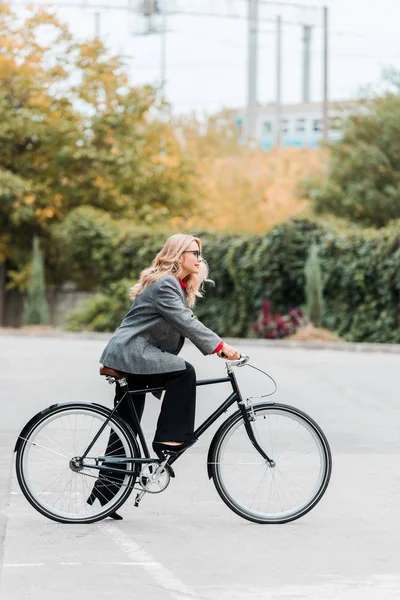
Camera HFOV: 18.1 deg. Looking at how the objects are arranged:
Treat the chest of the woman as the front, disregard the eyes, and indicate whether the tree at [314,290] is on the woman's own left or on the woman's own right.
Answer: on the woman's own left

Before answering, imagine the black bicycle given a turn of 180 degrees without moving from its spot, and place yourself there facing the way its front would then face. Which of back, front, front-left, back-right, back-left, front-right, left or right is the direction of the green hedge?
right

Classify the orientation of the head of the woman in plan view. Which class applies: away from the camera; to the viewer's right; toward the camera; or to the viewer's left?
to the viewer's right

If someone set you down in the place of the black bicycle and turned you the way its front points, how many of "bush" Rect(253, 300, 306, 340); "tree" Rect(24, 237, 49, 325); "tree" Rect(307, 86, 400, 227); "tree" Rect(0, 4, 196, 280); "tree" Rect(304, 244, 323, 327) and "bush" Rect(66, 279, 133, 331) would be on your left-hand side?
6

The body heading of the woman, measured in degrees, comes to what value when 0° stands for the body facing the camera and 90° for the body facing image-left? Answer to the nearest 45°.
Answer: approximately 270°

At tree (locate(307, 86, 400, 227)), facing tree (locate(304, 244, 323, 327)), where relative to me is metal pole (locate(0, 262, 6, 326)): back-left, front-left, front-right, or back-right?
front-right

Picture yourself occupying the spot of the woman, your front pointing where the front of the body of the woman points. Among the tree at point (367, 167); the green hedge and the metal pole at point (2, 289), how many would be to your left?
3

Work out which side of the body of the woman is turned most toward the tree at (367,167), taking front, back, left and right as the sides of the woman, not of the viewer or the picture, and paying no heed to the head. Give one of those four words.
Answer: left

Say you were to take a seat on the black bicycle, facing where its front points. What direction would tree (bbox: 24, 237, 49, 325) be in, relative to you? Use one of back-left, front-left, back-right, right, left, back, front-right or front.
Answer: left

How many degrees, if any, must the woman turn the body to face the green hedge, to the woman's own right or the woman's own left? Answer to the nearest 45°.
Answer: approximately 90° to the woman's own left

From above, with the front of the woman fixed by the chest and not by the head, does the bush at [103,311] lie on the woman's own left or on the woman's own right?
on the woman's own left

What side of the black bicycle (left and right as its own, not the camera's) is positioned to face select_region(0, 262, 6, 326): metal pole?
left

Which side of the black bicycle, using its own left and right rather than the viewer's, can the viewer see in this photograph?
right

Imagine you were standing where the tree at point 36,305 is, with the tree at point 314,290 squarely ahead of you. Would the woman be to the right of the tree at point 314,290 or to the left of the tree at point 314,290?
right

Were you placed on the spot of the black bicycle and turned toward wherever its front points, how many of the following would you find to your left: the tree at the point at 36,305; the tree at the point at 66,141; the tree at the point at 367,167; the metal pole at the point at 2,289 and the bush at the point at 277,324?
5

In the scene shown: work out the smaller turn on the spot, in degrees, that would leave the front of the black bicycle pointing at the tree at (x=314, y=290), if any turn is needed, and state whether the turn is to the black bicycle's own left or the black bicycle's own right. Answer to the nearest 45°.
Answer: approximately 90° to the black bicycle's own left

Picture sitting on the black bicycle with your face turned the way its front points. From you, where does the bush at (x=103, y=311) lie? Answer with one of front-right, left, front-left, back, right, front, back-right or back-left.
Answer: left

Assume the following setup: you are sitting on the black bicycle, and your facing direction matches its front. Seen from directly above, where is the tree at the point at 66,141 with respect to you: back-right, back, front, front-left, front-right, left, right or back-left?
left
